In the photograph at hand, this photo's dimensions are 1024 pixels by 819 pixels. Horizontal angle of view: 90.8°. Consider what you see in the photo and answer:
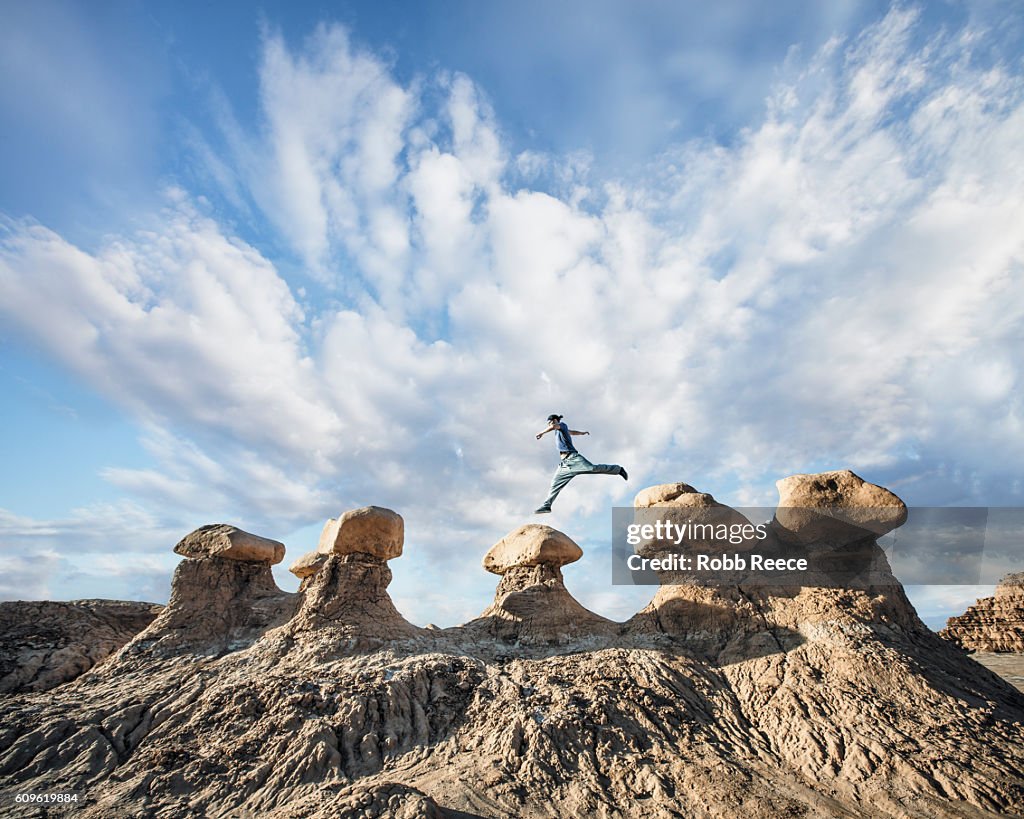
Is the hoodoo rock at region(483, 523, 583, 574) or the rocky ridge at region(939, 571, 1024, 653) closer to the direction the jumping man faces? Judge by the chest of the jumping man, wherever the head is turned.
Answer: the hoodoo rock

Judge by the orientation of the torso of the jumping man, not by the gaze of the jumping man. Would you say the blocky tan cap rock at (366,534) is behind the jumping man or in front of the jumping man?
in front

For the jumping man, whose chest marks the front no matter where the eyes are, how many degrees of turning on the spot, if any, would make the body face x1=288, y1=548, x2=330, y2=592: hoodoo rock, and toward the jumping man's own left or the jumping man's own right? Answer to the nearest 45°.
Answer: approximately 45° to the jumping man's own right

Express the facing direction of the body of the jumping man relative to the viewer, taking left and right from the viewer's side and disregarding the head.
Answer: facing to the left of the viewer

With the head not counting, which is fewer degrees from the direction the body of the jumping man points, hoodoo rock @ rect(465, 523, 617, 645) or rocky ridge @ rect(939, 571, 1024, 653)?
the hoodoo rock

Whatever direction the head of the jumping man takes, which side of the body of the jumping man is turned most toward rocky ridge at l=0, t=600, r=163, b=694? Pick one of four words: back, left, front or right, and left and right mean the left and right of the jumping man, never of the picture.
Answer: front

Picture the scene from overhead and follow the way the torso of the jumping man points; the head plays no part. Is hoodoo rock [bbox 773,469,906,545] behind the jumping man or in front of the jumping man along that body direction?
behind

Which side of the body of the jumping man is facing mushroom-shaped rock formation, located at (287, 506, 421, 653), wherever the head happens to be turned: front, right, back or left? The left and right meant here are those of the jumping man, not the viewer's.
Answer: front
